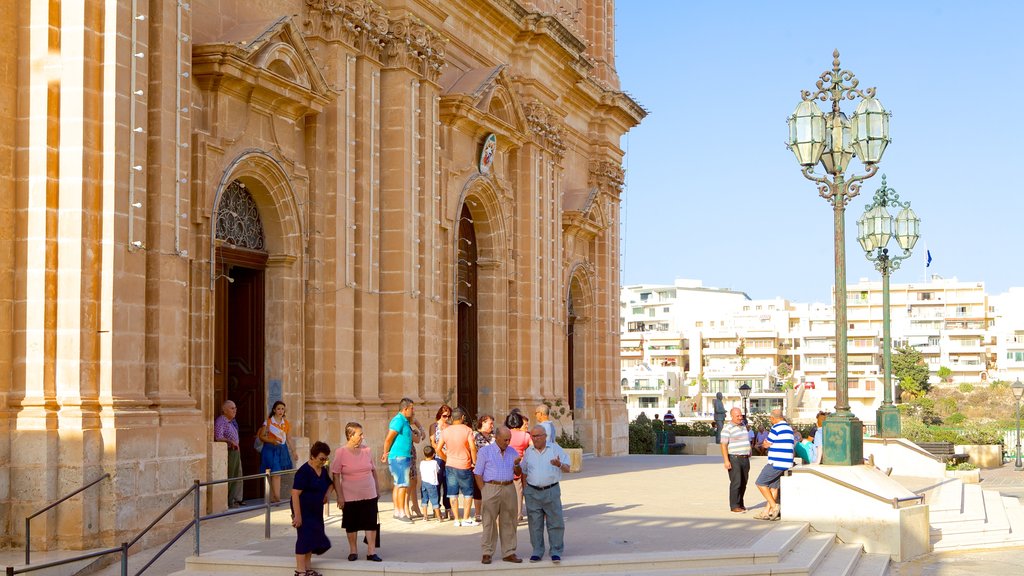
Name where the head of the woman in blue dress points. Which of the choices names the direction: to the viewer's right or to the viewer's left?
to the viewer's right

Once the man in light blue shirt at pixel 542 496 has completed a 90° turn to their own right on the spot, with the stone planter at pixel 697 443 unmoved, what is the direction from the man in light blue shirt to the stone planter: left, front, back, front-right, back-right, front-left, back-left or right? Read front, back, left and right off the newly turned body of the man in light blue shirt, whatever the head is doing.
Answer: right

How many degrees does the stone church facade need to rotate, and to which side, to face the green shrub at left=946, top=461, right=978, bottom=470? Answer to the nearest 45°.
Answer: approximately 90° to its left

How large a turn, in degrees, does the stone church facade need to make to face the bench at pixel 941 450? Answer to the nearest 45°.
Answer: approximately 90° to its left

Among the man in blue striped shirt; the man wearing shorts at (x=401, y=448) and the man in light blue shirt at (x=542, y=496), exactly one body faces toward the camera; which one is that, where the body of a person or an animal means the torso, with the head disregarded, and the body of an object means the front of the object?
the man in light blue shirt

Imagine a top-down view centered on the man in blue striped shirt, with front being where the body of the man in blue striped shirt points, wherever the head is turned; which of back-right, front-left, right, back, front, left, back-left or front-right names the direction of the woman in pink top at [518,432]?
front-left

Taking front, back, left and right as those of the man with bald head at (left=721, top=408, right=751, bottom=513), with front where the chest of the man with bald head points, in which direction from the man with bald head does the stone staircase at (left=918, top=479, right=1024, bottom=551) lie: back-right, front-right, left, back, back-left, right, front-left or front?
left

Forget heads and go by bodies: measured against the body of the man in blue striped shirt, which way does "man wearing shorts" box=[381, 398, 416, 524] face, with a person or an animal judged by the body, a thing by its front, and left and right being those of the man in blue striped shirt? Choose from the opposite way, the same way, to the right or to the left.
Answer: the opposite way
